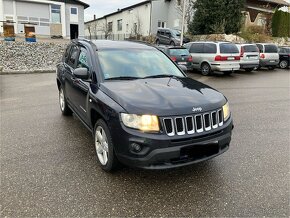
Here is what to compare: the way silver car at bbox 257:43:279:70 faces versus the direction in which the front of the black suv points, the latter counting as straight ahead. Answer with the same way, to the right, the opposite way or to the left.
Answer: the opposite way

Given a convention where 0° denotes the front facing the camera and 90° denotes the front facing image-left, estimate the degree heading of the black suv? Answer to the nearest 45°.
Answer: approximately 315°

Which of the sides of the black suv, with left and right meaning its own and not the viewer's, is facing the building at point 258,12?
left

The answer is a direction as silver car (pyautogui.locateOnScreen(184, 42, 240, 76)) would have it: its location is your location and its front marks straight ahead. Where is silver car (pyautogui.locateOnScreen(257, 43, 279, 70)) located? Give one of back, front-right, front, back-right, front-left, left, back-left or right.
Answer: right

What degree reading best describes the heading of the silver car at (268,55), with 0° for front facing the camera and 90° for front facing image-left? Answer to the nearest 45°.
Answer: approximately 135°

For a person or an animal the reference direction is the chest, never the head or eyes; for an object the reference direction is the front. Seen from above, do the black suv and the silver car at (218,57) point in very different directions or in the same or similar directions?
very different directions

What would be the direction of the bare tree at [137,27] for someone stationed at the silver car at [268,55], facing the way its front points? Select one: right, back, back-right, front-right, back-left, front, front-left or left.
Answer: front

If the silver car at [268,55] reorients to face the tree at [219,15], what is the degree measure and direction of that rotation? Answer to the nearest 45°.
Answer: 0° — it already faces it

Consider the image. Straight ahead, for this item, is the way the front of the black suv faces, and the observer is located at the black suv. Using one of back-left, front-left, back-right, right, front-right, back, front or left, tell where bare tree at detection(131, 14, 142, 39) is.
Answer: back-left

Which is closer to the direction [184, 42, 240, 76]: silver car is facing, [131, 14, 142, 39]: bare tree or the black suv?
the bare tree

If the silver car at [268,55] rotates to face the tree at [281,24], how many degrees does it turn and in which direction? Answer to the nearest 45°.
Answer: approximately 45° to its right

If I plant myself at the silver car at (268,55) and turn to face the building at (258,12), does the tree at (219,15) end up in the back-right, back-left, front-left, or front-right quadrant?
front-left

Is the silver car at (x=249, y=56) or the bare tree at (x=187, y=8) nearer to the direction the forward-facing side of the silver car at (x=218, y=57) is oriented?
the bare tree

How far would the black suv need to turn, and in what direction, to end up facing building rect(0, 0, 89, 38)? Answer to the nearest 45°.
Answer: approximately 135° to its left

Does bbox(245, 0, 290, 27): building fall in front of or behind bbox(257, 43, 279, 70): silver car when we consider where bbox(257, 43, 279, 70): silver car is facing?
in front

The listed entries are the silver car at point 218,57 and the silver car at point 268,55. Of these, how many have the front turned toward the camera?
0

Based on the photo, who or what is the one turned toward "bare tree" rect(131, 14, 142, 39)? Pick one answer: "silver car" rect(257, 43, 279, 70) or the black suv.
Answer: the silver car
